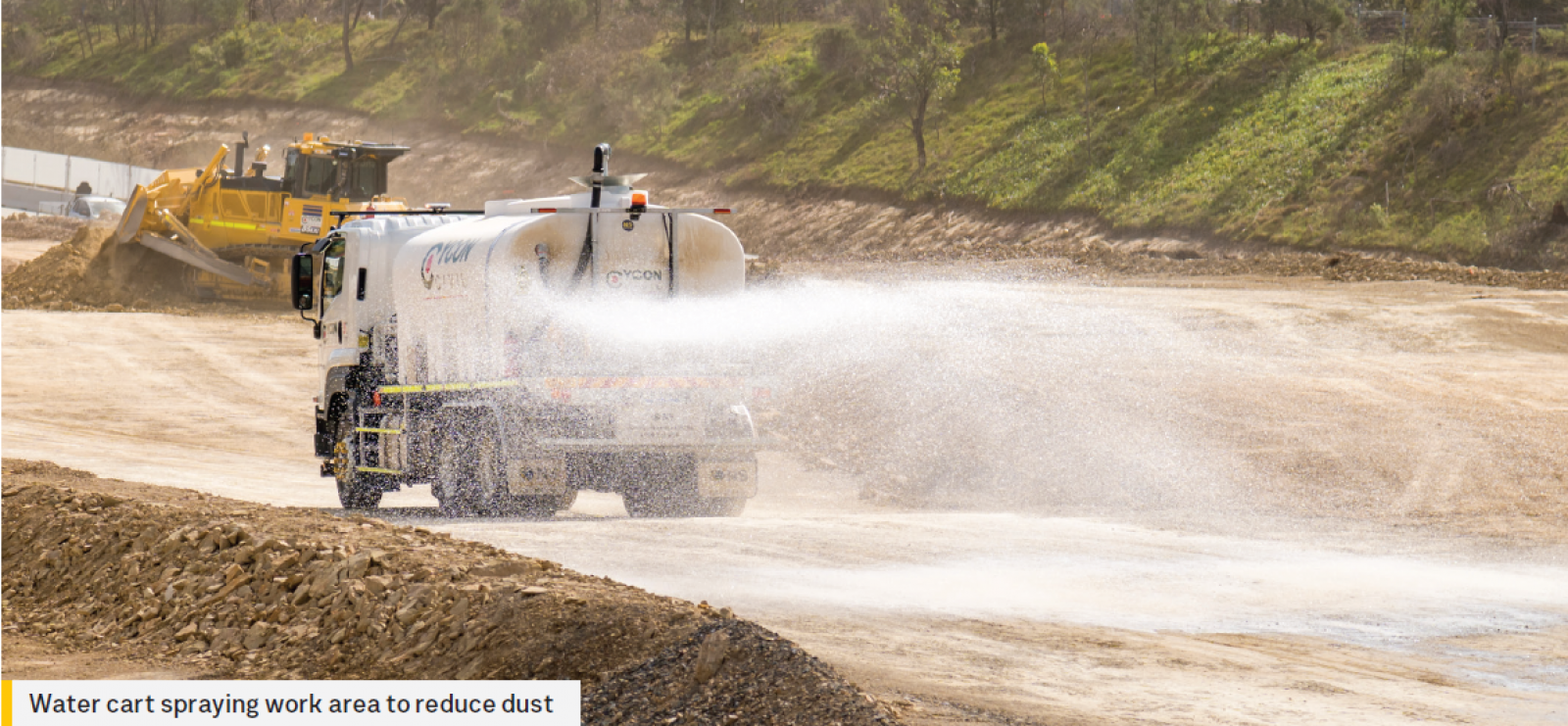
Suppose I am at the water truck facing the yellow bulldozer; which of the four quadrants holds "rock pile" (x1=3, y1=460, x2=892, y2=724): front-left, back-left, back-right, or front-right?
back-left

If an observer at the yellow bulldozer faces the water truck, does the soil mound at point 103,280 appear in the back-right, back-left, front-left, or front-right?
back-right

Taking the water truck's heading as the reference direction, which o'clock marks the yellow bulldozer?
The yellow bulldozer is roughly at 1 o'clock from the water truck.

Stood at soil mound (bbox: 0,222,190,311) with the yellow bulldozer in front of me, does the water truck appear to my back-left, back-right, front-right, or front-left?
front-right

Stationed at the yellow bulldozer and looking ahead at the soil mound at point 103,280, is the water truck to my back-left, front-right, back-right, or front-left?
back-left

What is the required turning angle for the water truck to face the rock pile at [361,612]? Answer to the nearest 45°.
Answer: approximately 135° to its left

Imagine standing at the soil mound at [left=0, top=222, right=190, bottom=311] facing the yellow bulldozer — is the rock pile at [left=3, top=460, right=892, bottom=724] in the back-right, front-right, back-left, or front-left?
front-right

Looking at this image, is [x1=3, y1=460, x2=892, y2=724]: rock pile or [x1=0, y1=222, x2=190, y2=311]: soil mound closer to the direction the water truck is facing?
the soil mound

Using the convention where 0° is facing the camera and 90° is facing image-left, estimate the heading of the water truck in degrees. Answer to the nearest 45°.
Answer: approximately 135°

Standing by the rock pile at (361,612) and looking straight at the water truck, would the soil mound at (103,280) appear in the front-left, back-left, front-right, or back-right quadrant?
front-left

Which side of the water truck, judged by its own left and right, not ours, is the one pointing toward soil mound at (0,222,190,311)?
front
